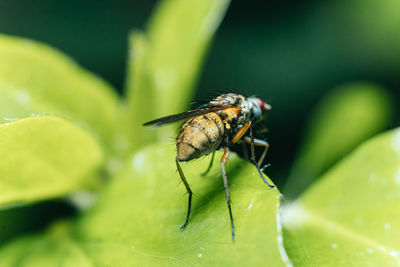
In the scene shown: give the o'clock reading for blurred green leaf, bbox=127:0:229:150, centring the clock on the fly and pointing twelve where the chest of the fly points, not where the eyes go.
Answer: The blurred green leaf is roughly at 9 o'clock from the fly.

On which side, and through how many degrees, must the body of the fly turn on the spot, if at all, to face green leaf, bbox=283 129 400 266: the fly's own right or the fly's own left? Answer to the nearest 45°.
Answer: approximately 45° to the fly's own right

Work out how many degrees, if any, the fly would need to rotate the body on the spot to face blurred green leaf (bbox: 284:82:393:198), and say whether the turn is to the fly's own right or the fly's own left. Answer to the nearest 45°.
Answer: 0° — it already faces it

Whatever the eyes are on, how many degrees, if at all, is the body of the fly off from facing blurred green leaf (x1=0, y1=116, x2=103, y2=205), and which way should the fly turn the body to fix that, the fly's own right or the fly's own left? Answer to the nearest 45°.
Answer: approximately 180°

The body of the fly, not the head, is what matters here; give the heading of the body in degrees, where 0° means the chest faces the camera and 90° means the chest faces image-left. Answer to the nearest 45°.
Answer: approximately 225°
